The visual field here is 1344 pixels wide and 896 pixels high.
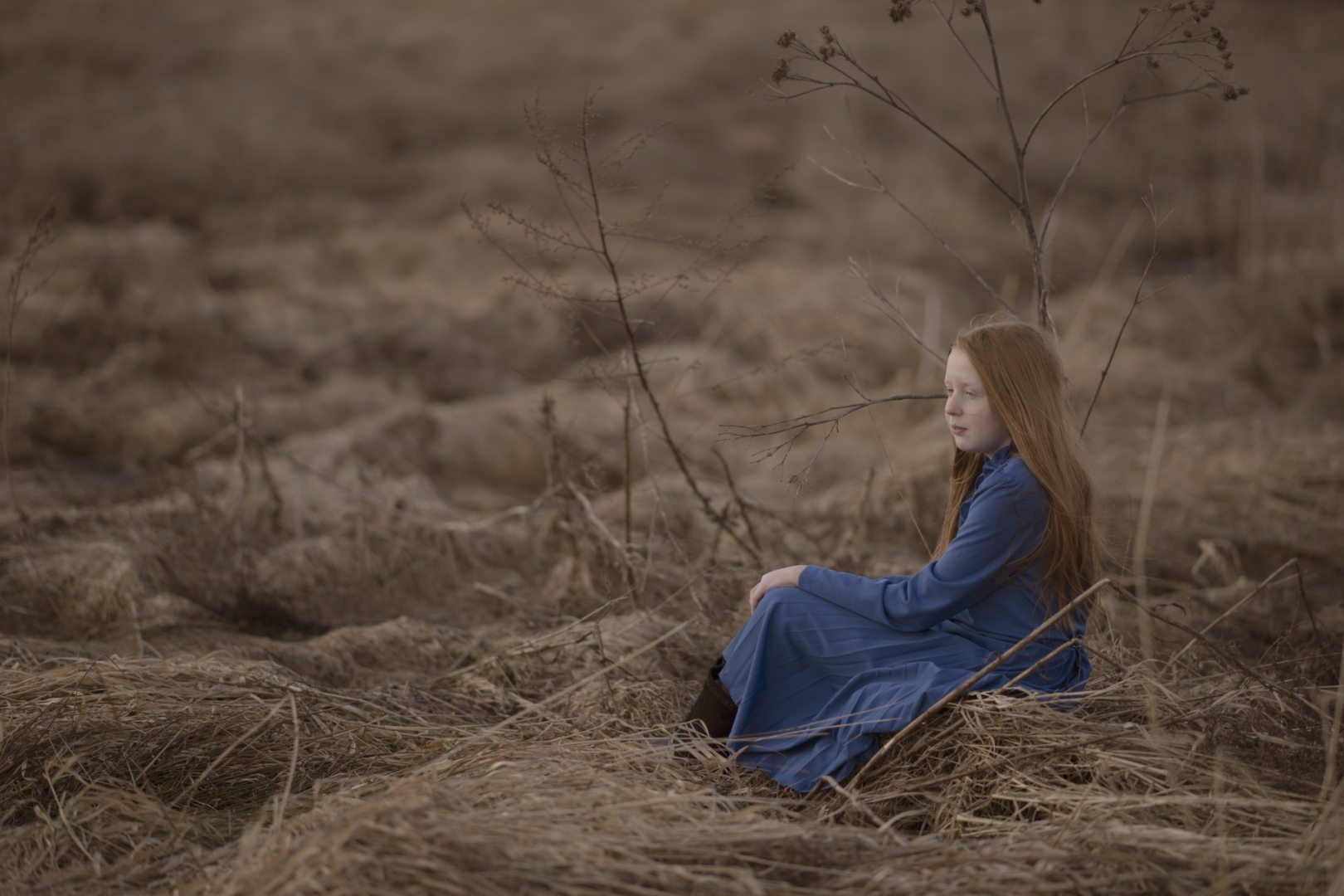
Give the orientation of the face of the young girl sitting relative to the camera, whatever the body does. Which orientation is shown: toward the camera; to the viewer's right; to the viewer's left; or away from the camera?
to the viewer's left

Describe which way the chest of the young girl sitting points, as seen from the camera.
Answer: to the viewer's left

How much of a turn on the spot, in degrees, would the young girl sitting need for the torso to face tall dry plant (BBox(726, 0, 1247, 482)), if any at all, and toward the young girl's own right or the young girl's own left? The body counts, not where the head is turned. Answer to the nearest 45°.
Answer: approximately 90° to the young girl's own right
